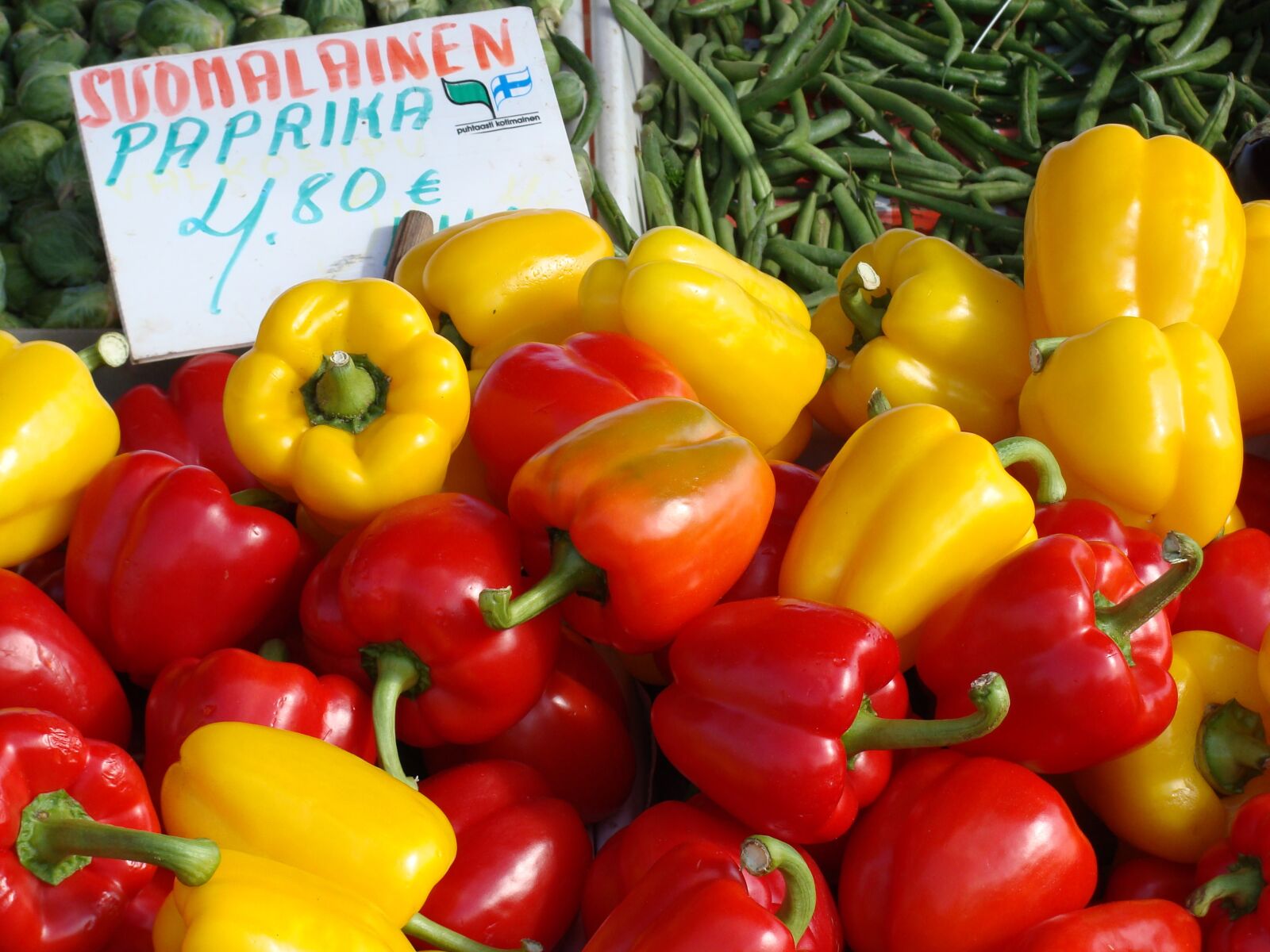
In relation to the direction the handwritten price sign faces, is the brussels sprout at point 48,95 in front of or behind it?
behind

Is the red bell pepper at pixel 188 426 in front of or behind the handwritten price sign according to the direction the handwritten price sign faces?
in front

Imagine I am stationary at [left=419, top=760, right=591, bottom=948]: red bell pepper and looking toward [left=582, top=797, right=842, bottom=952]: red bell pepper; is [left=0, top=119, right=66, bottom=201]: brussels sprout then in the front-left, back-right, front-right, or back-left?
back-left

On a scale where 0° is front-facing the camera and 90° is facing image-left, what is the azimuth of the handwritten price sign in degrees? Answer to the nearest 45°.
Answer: approximately 0°

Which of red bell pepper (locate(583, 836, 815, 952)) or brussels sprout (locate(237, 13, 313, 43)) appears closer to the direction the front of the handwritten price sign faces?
the red bell pepper

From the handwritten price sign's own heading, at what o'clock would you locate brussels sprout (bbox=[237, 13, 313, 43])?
The brussels sprout is roughly at 6 o'clock from the handwritten price sign.

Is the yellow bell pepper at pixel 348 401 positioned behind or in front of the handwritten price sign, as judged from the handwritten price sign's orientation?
in front

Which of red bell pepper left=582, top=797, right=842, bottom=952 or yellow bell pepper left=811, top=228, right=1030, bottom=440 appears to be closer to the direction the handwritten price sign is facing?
the red bell pepper

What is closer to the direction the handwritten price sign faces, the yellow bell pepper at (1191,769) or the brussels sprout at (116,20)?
the yellow bell pepper

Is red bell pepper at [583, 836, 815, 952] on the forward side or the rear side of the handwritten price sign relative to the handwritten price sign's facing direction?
on the forward side

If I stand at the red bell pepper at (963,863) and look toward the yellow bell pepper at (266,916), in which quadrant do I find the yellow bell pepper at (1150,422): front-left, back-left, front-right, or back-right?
back-right

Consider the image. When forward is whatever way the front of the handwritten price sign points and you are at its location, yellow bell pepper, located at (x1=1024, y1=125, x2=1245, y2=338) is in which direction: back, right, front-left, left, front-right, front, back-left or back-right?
front-left
